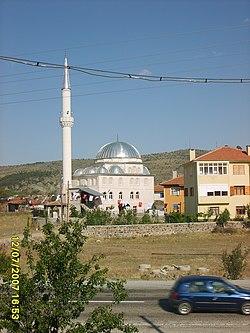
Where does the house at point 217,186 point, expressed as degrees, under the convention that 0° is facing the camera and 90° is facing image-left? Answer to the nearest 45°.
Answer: approximately 0°

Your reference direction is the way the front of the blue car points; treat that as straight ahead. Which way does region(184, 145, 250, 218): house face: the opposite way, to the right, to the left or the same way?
to the right

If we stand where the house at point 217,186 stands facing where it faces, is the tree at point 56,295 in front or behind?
in front

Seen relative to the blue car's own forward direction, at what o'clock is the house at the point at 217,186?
The house is roughly at 9 o'clock from the blue car.

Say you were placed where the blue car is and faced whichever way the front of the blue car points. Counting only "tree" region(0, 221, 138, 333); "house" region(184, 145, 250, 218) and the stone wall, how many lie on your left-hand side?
2

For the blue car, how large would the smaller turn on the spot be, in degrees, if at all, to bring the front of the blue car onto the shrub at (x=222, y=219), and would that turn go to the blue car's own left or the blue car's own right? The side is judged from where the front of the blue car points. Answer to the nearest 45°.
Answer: approximately 90° to the blue car's own left

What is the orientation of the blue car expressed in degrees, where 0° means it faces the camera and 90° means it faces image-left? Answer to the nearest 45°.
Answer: approximately 270°

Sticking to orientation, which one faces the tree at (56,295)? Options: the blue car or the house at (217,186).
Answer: the house

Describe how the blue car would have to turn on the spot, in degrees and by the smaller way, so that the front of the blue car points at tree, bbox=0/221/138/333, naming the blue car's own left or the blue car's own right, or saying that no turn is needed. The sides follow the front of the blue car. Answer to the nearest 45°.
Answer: approximately 90° to the blue car's own right

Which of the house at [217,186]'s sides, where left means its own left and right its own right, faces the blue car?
front
